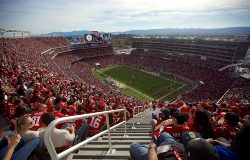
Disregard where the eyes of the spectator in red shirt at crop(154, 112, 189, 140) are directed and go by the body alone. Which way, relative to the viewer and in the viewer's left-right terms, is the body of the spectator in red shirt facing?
facing away from the viewer and to the left of the viewer

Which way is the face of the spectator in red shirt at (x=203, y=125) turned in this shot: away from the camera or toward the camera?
away from the camera

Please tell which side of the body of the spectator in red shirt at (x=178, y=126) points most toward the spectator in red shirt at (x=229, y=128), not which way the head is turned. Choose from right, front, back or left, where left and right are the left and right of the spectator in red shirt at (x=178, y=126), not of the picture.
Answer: right

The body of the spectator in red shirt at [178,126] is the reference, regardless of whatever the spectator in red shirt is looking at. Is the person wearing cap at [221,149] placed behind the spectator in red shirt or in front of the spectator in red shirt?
behind
